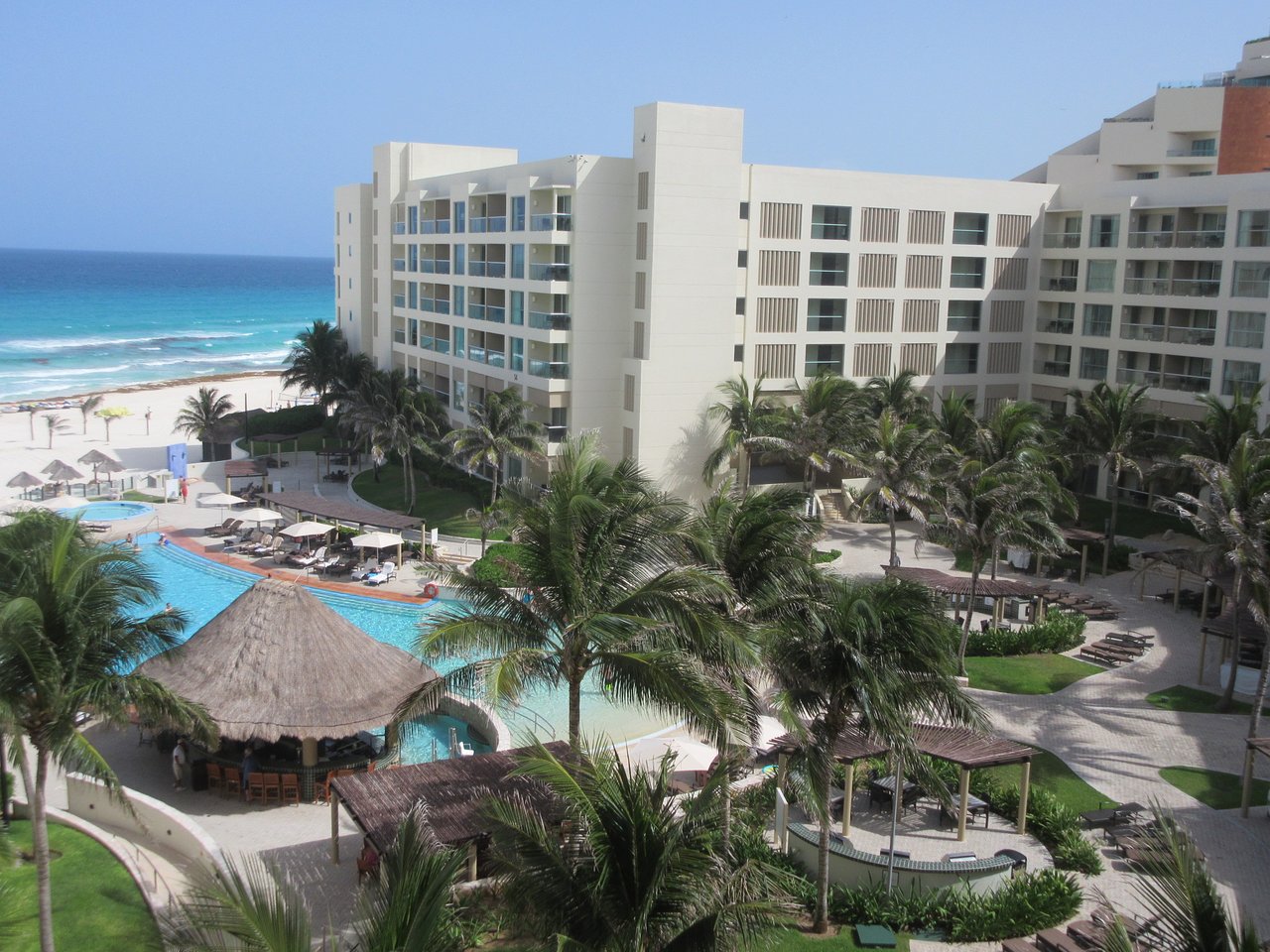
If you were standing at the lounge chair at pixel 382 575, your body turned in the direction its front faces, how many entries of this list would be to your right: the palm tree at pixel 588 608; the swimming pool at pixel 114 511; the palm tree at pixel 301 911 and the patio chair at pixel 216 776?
1

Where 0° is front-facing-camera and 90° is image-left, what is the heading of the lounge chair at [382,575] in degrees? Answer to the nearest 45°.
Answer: approximately 45°

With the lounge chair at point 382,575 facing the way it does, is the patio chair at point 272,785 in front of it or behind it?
in front

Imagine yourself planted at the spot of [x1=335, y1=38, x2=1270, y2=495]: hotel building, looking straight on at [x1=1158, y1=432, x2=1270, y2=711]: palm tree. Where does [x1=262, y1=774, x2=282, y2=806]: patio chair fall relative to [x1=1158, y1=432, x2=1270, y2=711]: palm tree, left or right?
right

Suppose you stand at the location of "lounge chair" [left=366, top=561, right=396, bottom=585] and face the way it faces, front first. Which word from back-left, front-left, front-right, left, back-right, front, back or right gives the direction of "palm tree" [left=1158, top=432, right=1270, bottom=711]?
left

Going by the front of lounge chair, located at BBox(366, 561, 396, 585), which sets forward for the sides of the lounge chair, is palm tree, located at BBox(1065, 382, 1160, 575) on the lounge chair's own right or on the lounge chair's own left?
on the lounge chair's own left

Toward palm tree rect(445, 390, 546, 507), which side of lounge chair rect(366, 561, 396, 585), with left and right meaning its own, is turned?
back

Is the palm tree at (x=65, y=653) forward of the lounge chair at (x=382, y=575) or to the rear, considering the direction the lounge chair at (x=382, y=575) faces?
forward

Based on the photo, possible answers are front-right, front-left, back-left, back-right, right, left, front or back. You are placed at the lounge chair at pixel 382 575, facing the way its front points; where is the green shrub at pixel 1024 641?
left

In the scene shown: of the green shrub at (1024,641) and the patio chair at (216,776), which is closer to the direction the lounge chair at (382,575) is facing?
the patio chair

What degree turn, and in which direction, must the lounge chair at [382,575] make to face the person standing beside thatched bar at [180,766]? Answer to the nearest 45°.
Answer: approximately 45° to its left

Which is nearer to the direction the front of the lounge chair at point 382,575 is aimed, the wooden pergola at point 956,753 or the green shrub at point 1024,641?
the wooden pergola

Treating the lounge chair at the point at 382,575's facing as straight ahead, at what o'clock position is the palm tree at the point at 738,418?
The palm tree is roughly at 7 o'clock from the lounge chair.

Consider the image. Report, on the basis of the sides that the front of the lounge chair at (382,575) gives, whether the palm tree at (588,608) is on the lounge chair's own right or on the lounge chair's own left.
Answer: on the lounge chair's own left

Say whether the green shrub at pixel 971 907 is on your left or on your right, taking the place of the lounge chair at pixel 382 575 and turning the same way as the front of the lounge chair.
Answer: on your left
